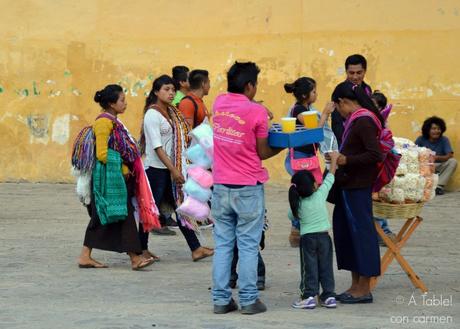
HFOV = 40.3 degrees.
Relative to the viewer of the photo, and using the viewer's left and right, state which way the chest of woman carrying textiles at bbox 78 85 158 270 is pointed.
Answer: facing to the right of the viewer

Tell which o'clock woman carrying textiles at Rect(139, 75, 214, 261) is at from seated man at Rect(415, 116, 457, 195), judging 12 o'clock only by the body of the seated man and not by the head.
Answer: The woman carrying textiles is roughly at 1 o'clock from the seated man.

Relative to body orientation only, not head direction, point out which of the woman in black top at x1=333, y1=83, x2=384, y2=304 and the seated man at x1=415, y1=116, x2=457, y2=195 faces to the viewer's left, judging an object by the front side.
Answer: the woman in black top

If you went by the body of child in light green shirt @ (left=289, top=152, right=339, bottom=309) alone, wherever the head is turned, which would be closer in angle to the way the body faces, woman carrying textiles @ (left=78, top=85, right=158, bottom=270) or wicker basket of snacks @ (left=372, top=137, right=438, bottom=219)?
the wicker basket of snacks

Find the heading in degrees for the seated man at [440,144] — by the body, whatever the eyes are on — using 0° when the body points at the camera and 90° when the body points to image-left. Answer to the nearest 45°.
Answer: approximately 0°

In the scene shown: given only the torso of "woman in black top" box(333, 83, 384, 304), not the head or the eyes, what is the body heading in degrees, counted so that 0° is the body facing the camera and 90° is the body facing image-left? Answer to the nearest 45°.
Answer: approximately 90°

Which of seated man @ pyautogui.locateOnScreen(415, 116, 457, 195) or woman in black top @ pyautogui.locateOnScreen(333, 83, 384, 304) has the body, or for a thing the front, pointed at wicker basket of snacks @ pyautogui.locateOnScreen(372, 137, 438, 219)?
the seated man

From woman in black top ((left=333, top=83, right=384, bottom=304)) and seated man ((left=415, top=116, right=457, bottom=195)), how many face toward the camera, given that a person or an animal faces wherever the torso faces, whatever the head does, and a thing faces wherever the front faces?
1

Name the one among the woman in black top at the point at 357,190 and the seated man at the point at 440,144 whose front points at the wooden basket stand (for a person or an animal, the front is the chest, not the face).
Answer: the seated man

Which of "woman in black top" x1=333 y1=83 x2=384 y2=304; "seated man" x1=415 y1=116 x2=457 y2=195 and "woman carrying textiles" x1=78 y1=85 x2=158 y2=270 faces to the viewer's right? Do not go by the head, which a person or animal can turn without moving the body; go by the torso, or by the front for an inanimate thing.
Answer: the woman carrying textiles

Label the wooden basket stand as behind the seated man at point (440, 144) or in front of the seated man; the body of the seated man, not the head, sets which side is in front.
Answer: in front

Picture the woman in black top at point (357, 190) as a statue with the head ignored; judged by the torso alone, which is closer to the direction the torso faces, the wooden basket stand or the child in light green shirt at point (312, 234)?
the child in light green shirt

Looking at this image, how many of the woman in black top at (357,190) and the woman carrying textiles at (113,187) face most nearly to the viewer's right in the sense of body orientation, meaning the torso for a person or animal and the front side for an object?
1

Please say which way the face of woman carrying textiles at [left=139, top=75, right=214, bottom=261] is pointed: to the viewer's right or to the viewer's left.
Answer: to the viewer's right

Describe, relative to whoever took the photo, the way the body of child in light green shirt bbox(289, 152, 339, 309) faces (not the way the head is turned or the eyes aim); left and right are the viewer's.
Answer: facing away from the viewer and to the right of the viewer

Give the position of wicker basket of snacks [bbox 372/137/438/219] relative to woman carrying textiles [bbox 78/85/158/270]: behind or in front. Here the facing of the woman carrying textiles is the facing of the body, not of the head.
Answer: in front
